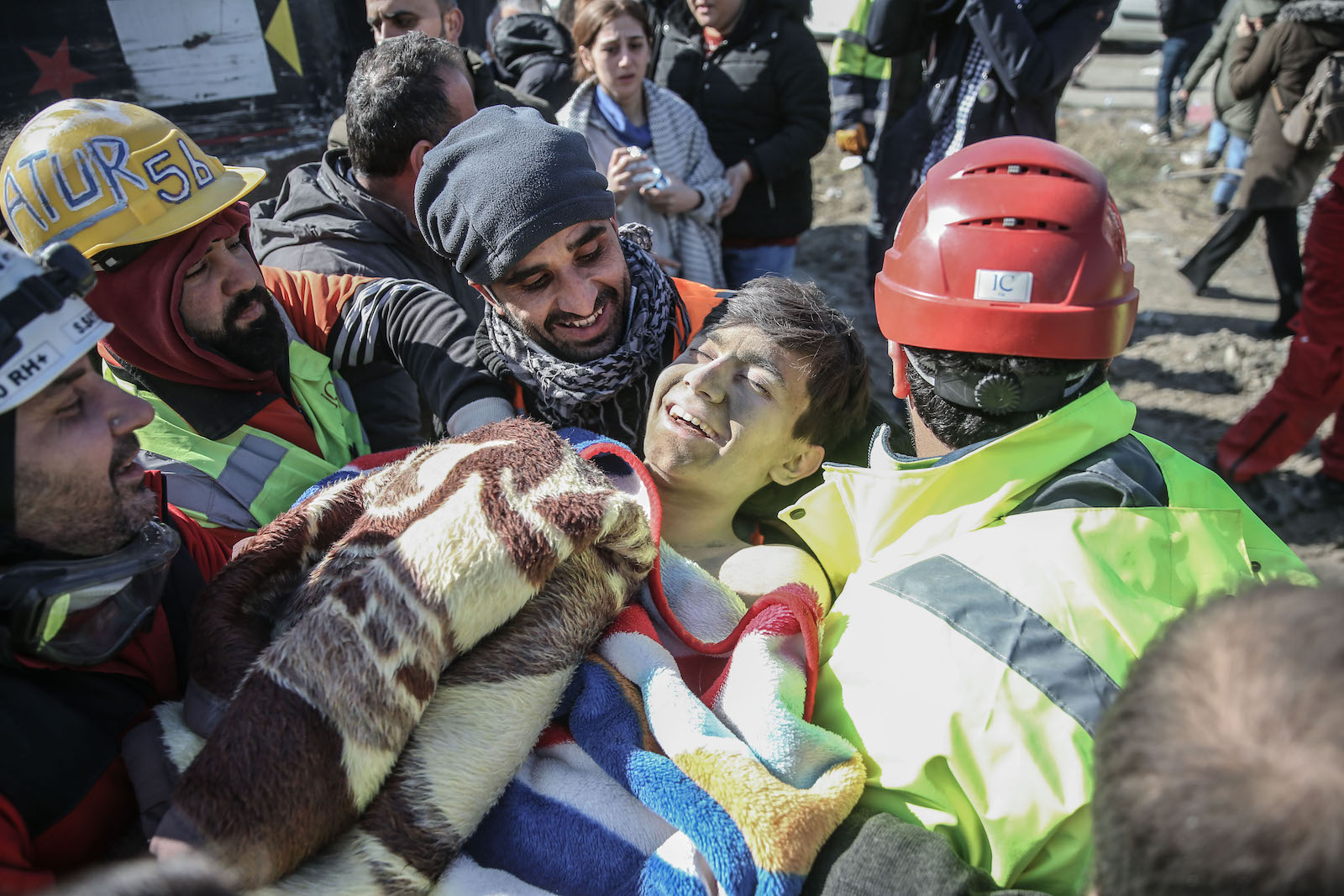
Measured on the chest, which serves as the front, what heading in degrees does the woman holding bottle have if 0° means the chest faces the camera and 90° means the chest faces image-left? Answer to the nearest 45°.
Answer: approximately 0°

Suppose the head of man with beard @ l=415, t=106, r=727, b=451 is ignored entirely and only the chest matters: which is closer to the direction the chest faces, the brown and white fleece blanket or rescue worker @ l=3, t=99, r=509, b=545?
the brown and white fleece blanket

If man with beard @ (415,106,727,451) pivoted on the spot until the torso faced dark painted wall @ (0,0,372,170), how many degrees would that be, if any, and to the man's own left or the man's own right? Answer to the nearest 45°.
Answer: approximately 180°

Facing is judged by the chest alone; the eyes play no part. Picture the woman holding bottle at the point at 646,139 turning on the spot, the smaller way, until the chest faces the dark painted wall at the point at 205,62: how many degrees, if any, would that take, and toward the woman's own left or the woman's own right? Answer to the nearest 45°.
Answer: approximately 90° to the woman's own right

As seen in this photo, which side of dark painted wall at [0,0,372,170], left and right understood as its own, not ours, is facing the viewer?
front

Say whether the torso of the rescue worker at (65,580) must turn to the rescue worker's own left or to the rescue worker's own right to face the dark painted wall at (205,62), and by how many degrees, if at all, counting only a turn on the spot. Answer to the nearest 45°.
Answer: approximately 90° to the rescue worker's own left

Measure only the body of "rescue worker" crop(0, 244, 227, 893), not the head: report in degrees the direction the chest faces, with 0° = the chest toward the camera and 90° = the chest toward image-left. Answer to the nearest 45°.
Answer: approximately 270°

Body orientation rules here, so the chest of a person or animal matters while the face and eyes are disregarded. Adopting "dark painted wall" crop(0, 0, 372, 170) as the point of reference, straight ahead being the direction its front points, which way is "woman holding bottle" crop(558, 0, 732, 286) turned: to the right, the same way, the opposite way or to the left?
the same way

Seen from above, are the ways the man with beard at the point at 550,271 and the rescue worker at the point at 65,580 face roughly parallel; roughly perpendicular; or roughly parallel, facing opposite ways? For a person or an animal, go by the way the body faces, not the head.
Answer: roughly perpendicular

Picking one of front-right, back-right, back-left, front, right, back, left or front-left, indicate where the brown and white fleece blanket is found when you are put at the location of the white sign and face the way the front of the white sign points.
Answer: front

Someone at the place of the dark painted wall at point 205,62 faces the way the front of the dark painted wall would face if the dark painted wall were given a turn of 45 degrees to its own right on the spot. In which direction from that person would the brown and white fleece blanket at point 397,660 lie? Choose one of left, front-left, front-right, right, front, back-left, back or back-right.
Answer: front-left

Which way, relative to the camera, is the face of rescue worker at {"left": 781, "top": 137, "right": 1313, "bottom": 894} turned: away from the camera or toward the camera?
away from the camera

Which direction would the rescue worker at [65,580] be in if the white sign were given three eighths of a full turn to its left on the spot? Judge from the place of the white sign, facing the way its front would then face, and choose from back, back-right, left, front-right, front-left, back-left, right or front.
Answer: back-right
